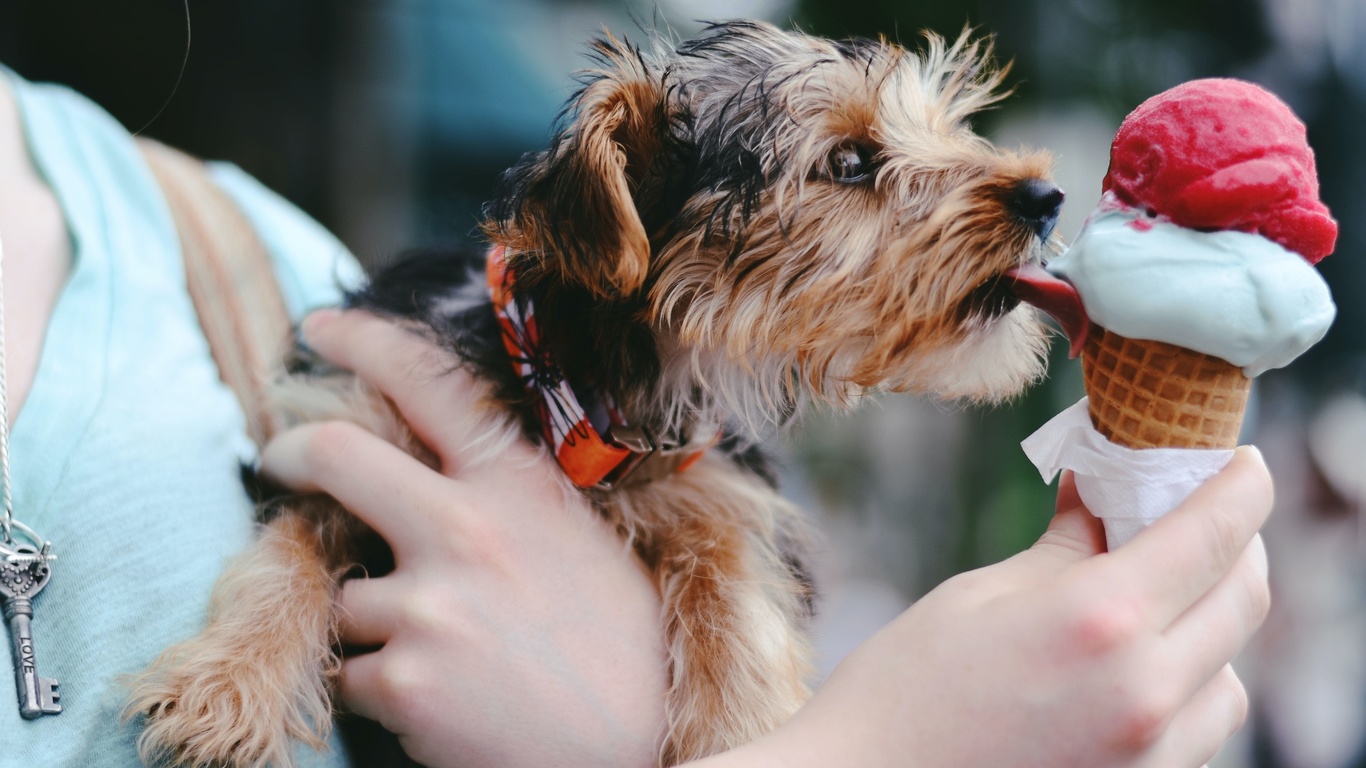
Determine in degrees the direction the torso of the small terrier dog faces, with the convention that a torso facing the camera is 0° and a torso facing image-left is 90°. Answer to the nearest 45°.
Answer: approximately 270°
